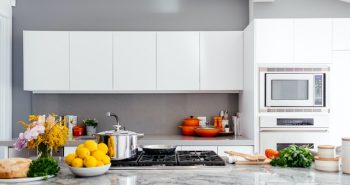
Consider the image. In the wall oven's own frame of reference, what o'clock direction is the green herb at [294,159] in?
The green herb is roughly at 12 o'clock from the wall oven.

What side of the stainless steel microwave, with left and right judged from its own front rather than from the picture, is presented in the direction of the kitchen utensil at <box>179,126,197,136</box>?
right

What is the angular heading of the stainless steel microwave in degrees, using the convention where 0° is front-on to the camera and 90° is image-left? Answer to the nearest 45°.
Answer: approximately 0°

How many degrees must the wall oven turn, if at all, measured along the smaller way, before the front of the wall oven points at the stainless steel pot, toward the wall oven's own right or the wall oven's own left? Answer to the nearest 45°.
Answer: approximately 45° to the wall oven's own right

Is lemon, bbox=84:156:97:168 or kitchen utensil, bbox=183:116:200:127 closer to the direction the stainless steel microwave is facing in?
the lemon

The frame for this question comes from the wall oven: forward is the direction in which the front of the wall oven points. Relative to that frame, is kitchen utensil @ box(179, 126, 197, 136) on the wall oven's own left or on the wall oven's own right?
on the wall oven's own right

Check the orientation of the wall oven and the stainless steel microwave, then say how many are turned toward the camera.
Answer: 2

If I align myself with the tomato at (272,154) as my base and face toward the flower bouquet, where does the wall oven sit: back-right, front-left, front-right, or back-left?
back-right
